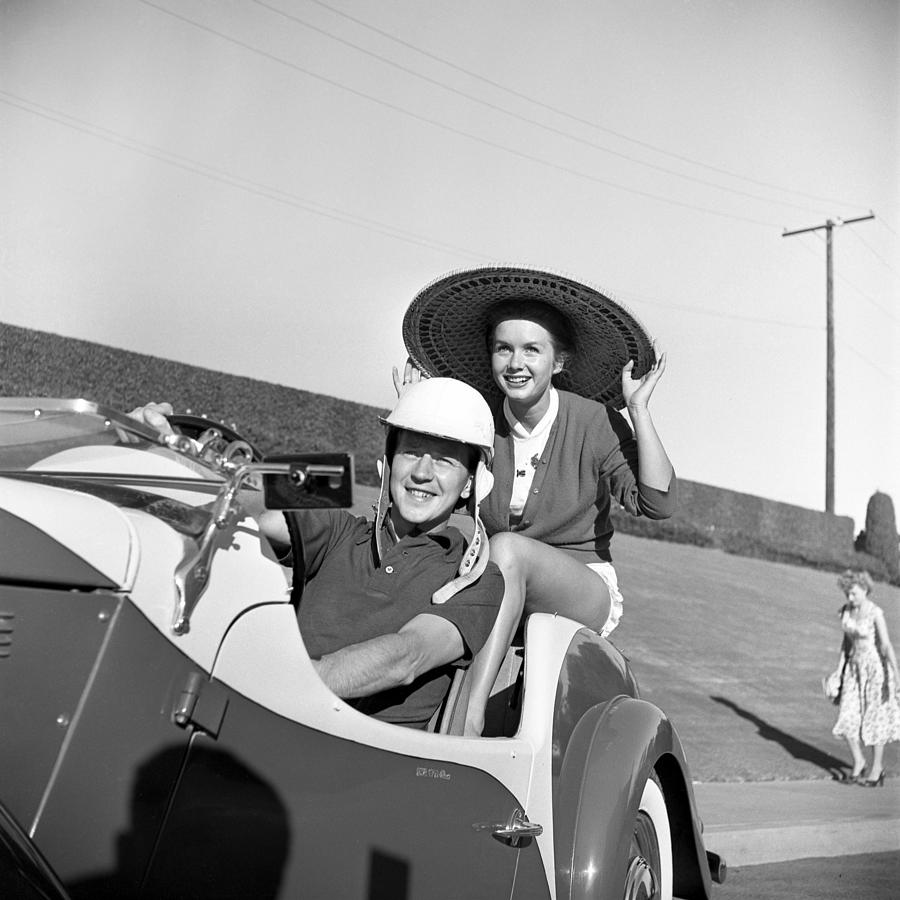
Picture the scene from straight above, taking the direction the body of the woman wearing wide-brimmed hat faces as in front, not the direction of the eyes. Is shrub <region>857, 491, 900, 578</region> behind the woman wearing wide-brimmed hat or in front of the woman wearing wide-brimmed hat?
behind

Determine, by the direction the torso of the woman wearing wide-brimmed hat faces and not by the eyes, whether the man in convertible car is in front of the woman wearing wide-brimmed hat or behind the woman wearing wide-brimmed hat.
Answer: in front

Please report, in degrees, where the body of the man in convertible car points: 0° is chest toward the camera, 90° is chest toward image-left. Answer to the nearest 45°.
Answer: approximately 45°

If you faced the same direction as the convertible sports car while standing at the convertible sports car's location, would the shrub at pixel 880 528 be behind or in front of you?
behind

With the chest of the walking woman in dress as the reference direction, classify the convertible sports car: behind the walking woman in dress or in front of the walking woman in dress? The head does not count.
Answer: in front

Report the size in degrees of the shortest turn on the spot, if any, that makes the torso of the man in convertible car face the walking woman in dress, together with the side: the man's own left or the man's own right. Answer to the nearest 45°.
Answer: approximately 180°

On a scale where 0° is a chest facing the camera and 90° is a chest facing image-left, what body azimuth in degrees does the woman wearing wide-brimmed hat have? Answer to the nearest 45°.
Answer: approximately 45°

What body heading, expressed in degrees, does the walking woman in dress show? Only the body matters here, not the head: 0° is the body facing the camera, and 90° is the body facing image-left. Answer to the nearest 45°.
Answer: approximately 45°

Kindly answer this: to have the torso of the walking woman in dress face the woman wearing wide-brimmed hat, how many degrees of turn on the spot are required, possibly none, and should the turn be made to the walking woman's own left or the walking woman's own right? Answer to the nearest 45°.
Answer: approximately 45° to the walking woman's own left
